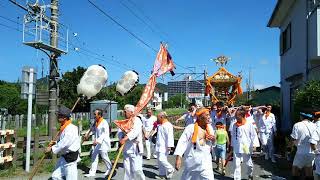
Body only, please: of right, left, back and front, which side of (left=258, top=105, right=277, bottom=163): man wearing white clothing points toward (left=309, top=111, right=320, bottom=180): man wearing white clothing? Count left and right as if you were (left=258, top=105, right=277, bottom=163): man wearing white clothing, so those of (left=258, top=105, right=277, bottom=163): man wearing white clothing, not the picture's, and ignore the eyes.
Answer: front

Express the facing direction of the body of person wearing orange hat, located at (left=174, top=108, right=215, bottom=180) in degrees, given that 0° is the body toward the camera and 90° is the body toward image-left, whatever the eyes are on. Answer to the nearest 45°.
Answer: approximately 315°

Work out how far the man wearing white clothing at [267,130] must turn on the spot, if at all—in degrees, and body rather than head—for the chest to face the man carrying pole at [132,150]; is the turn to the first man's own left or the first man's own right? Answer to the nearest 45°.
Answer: approximately 45° to the first man's own right

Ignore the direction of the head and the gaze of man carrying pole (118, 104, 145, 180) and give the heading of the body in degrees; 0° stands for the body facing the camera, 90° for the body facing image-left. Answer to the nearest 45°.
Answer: approximately 90°

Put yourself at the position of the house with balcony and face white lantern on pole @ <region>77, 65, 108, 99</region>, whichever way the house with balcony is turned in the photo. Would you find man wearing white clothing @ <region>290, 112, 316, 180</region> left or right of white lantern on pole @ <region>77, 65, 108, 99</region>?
left

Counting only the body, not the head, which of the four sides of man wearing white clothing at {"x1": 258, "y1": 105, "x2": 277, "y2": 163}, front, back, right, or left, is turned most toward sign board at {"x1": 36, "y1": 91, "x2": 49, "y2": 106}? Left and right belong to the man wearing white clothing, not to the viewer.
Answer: right

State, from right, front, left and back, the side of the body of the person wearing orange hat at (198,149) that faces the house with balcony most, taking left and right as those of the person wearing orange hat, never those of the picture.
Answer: left

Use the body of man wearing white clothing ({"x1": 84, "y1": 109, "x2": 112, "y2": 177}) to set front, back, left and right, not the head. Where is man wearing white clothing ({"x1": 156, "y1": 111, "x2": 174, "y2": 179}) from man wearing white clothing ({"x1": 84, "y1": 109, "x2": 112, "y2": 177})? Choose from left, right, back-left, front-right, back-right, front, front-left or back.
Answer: back-left

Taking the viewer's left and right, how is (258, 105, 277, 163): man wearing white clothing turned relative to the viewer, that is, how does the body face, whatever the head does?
facing the viewer

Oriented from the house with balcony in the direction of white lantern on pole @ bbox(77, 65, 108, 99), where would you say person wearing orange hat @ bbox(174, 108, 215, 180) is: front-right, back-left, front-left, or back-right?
front-left

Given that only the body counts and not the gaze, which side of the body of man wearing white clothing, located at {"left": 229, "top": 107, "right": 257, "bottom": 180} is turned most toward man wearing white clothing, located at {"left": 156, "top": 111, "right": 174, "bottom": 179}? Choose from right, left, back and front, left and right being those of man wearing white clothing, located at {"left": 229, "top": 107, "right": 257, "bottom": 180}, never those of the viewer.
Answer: right

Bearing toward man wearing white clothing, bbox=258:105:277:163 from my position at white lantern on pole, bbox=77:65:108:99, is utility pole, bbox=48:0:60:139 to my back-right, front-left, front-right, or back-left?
back-left
